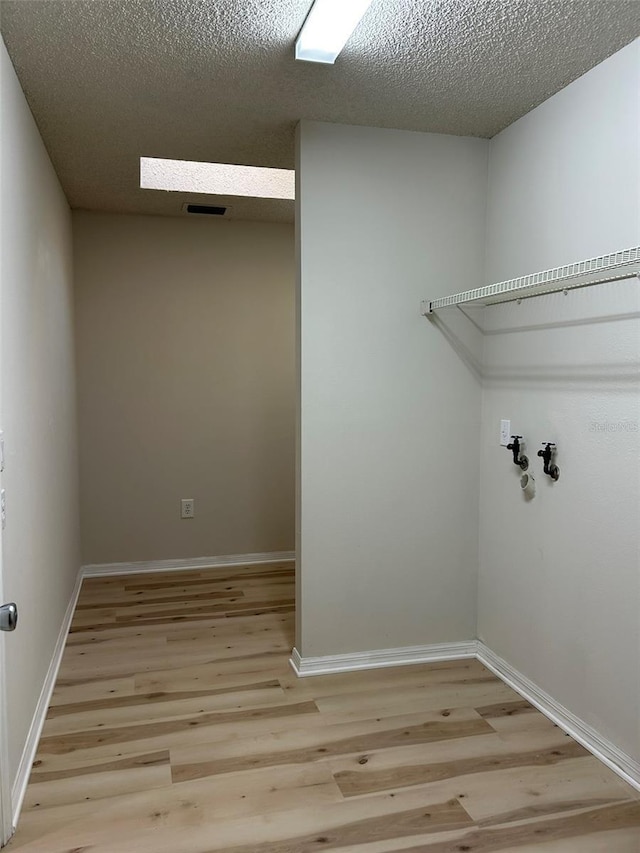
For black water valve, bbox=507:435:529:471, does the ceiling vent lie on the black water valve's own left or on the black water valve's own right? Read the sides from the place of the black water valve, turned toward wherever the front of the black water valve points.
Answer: on the black water valve's own right

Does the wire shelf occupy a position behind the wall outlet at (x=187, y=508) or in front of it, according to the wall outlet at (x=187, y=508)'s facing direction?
in front

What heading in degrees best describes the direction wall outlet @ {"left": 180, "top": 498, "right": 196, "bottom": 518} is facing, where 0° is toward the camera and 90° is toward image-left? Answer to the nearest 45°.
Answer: approximately 0°

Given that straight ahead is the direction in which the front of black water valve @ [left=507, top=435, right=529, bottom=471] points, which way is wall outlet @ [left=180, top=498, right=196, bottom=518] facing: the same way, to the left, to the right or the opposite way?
to the left

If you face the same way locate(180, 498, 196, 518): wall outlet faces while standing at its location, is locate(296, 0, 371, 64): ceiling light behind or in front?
in front
